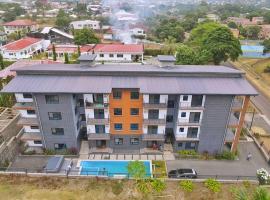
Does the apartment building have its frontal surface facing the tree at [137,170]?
yes

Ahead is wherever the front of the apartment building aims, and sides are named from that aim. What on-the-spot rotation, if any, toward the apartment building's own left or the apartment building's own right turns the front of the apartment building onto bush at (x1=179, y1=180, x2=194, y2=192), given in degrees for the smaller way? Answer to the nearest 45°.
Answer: approximately 45° to the apartment building's own left

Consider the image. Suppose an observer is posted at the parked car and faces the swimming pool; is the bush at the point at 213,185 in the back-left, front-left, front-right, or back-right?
back-left

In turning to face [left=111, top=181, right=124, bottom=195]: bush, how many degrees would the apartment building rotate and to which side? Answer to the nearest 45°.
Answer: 0° — it already faces it

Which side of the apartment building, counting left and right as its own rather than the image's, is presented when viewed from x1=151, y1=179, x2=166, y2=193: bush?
front

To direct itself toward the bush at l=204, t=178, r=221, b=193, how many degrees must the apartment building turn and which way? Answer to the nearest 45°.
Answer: approximately 45° to its left

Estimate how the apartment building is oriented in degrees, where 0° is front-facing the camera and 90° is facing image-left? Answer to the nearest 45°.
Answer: approximately 0°

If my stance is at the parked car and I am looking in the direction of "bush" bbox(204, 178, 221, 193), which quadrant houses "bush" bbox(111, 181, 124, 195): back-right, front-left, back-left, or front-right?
back-right
